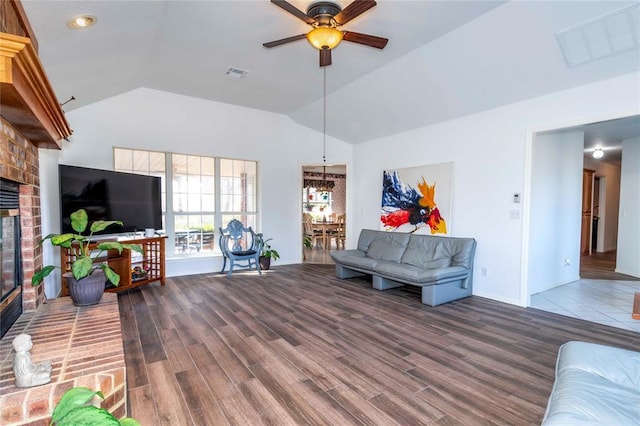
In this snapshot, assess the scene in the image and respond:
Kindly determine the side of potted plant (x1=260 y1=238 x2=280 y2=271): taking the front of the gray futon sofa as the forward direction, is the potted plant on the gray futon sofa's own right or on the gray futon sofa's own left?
on the gray futon sofa's own right

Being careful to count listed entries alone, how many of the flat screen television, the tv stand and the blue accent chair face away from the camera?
0

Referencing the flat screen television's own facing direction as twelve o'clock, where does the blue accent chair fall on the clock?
The blue accent chair is roughly at 10 o'clock from the flat screen television.

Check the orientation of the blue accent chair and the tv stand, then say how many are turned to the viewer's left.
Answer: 0

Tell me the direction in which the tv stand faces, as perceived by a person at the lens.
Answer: facing the viewer and to the right of the viewer

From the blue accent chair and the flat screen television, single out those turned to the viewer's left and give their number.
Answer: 0

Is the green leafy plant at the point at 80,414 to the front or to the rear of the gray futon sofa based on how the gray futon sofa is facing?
to the front
